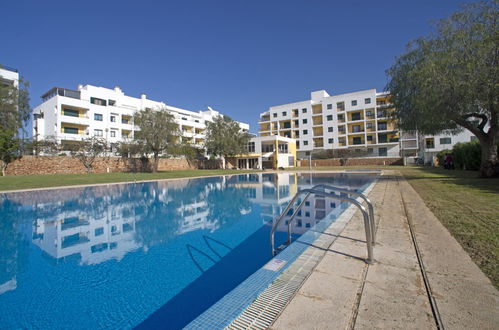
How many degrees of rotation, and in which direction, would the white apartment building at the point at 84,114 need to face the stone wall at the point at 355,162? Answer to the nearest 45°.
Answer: approximately 45° to its left

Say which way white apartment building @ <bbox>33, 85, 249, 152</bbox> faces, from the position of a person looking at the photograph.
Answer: facing the viewer and to the right of the viewer

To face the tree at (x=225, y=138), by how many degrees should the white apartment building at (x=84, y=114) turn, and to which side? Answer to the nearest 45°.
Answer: approximately 45° to its left

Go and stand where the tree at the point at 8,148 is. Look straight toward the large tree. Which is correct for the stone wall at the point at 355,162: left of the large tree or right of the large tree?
left

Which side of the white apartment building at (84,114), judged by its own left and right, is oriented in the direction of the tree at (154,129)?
front

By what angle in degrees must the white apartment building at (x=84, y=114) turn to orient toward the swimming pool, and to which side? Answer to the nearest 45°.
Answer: approximately 45° to its right

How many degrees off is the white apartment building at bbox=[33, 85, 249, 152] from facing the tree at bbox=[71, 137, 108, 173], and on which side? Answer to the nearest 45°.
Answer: approximately 45° to its right

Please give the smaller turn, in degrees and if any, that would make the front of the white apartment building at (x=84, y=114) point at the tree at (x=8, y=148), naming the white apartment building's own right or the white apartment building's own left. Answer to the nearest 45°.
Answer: approximately 45° to the white apartment building's own right

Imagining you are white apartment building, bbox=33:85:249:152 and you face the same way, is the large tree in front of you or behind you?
in front
